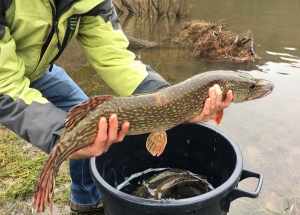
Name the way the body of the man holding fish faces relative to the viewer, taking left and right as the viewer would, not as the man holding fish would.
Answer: facing the viewer and to the right of the viewer

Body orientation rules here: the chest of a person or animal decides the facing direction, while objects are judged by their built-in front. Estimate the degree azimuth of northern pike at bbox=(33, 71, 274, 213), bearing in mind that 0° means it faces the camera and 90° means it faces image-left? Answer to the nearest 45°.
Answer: approximately 270°

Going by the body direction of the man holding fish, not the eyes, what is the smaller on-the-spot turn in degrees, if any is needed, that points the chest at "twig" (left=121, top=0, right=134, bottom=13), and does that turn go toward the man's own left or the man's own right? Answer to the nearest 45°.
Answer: approximately 135° to the man's own left

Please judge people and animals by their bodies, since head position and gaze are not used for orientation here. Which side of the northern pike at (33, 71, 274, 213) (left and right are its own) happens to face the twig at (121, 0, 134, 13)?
left
